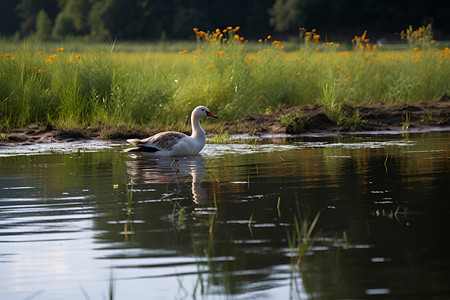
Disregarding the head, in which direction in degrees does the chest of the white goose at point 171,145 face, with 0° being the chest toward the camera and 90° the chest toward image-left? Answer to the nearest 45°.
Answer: approximately 270°
